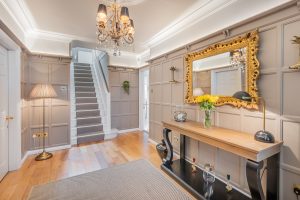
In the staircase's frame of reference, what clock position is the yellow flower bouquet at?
The yellow flower bouquet is roughly at 11 o'clock from the staircase.

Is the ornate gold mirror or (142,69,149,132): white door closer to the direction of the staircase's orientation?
the ornate gold mirror

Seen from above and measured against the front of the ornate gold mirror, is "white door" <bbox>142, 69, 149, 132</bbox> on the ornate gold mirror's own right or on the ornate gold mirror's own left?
on the ornate gold mirror's own right

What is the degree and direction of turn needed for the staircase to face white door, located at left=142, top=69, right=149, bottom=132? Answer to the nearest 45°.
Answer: approximately 90° to its left

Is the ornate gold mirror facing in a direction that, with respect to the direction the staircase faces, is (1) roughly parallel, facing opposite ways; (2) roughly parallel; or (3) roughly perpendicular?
roughly perpendicular

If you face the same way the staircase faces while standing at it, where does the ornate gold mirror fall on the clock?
The ornate gold mirror is roughly at 11 o'clock from the staircase.

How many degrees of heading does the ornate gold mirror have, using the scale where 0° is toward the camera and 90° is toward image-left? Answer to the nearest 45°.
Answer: approximately 45°

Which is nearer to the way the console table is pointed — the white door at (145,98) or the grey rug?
the grey rug
